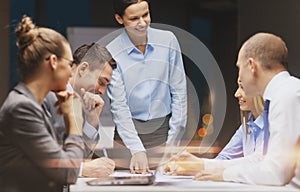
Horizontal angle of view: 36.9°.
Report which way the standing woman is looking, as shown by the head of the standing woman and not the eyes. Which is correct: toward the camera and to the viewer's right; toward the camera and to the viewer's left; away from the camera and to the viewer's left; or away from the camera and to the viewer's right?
toward the camera and to the viewer's right

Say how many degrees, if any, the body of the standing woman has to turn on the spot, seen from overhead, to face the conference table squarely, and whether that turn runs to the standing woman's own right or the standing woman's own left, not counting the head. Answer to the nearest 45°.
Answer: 0° — they already face it

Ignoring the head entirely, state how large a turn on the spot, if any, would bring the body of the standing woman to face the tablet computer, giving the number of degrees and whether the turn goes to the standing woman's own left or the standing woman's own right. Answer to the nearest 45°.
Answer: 0° — they already face it

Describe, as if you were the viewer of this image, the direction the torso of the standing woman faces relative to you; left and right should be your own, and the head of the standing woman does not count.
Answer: facing the viewer
